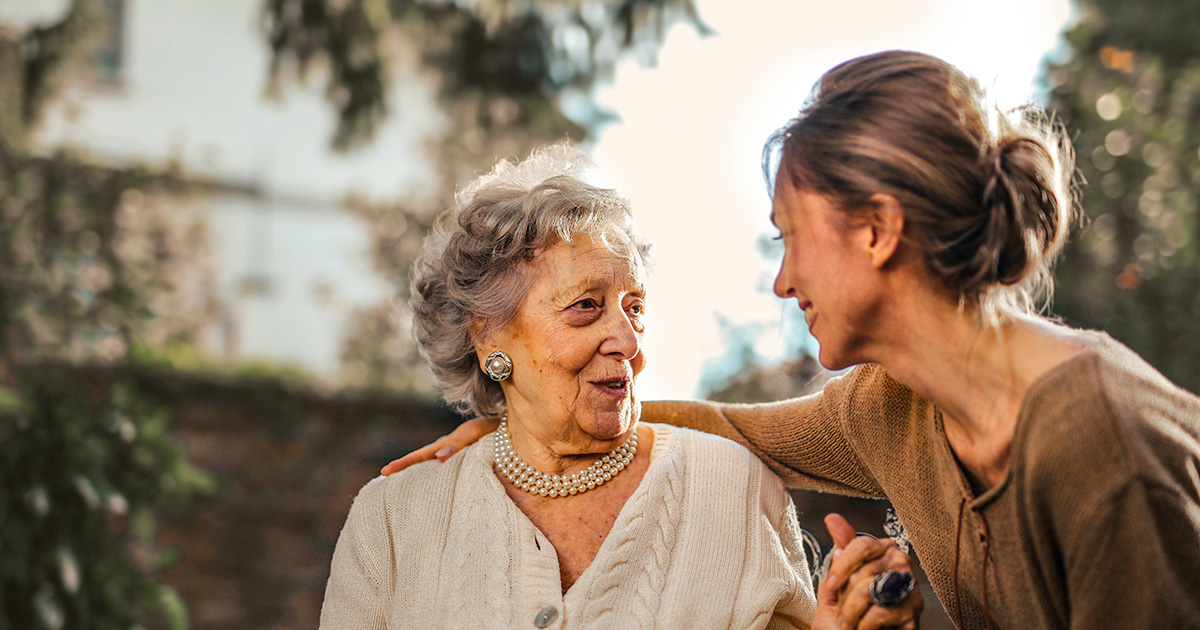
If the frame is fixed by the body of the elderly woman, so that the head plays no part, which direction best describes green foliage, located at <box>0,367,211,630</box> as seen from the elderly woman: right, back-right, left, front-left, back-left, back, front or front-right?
back-right

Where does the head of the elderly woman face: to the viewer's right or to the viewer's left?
to the viewer's right

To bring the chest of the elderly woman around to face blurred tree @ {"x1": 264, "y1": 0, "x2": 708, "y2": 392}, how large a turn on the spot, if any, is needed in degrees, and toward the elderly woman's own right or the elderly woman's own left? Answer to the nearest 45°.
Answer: approximately 180°

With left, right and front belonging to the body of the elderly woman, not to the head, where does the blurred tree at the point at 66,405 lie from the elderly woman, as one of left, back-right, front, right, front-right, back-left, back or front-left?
back-right

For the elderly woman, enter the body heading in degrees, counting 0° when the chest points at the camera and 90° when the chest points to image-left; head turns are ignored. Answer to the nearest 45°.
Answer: approximately 0°
